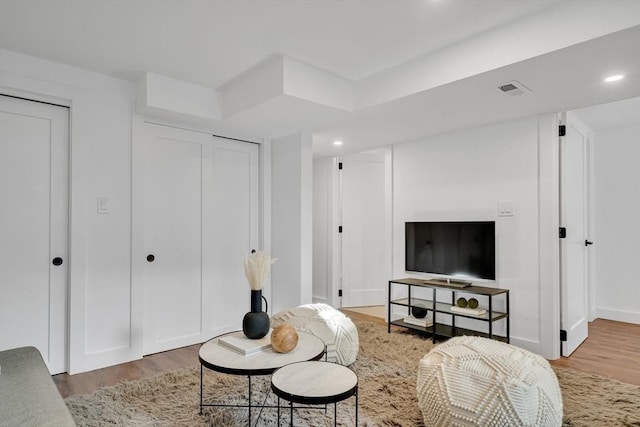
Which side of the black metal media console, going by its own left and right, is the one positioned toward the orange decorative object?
front

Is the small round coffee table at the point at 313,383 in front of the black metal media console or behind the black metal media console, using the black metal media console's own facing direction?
in front

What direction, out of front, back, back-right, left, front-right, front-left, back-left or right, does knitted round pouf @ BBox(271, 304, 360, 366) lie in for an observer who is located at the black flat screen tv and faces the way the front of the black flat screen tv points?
front

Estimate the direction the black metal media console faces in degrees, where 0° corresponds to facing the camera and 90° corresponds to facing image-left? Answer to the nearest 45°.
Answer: approximately 45°

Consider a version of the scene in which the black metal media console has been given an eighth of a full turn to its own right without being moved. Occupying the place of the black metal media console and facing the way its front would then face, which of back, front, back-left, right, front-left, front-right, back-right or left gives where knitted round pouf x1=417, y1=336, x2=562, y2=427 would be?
left

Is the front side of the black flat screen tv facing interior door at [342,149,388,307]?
no

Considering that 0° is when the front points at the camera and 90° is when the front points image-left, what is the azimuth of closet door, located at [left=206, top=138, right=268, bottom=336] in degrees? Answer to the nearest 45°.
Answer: approximately 315°

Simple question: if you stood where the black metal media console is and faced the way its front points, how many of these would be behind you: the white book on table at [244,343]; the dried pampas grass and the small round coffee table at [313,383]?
0

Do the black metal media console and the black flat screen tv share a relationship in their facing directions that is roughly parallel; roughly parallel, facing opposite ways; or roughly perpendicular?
roughly parallel

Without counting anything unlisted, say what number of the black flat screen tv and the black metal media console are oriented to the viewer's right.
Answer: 0

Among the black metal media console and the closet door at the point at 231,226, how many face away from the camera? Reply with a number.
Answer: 0

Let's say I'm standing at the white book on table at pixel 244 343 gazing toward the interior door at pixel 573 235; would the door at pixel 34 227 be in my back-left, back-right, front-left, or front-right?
back-left

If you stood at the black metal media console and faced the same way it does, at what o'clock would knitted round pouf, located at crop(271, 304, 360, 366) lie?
The knitted round pouf is roughly at 12 o'clock from the black metal media console.

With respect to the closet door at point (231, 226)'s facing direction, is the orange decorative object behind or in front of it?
in front

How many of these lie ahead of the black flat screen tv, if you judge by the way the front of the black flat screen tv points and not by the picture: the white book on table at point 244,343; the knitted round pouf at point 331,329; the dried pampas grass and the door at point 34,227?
4

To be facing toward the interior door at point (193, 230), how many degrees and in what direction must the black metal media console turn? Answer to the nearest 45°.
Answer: approximately 45° to its right

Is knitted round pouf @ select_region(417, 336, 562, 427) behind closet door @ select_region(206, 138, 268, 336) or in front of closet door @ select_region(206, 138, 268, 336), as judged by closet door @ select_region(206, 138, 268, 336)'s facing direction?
in front
